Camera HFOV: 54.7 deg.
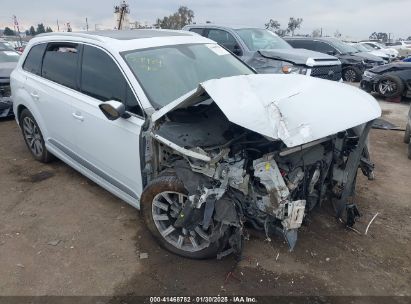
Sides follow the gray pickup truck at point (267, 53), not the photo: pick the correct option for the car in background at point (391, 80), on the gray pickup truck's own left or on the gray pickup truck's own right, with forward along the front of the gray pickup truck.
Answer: on the gray pickup truck's own left

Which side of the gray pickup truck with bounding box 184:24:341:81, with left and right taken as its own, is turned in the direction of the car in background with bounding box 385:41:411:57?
left

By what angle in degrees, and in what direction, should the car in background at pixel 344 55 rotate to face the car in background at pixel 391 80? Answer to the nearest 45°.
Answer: approximately 45° to its right

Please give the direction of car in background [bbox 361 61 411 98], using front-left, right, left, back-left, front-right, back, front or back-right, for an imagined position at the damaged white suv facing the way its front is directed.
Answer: left

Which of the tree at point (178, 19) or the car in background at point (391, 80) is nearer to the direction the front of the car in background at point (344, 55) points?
the car in background

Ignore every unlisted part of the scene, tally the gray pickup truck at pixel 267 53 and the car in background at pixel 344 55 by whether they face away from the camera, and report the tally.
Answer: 0

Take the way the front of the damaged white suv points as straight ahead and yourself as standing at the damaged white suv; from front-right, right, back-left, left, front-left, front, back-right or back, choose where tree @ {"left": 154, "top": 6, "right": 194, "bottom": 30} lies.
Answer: back-left

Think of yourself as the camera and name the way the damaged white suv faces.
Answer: facing the viewer and to the right of the viewer

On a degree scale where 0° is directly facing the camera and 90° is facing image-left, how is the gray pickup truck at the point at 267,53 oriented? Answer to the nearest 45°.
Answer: approximately 315°
